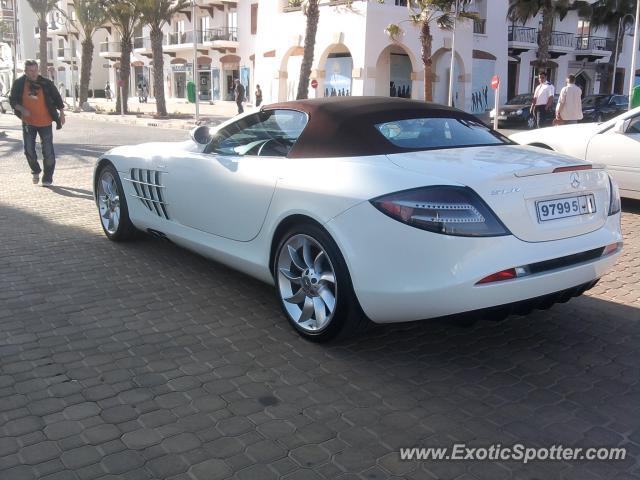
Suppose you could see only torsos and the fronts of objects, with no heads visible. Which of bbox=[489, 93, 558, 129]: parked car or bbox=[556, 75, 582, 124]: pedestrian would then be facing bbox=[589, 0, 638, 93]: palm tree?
the pedestrian

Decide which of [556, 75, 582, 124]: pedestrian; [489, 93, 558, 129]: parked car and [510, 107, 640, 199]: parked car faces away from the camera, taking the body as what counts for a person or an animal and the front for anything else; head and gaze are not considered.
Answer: the pedestrian

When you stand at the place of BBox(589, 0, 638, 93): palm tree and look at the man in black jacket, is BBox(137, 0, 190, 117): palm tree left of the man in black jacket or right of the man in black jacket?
right

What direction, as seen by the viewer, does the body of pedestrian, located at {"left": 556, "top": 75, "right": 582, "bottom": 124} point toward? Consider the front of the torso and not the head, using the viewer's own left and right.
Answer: facing away from the viewer

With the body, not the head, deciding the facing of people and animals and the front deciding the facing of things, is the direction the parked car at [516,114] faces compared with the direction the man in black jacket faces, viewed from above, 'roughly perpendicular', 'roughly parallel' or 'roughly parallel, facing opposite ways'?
roughly perpendicular

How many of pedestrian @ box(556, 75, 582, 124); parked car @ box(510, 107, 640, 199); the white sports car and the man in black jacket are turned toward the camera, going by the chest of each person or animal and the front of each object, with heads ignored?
1

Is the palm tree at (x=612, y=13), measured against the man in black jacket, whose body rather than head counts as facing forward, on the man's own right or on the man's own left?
on the man's own left

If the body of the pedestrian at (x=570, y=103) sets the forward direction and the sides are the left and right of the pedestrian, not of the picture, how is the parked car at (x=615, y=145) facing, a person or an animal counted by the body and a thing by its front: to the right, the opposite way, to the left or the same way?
to the left

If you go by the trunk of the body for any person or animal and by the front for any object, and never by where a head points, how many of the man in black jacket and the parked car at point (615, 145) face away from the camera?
0

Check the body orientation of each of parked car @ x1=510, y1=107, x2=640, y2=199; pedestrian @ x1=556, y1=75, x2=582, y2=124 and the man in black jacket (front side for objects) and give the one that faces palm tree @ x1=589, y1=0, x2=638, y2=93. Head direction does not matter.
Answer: the pedestrian

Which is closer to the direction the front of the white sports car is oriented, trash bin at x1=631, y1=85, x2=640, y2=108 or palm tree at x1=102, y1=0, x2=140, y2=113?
the palm tree

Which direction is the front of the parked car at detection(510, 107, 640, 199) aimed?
to the viewer's left
